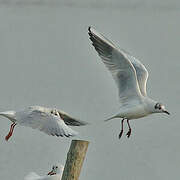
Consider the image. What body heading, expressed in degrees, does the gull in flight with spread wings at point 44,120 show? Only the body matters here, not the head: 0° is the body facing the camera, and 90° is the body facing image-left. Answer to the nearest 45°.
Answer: approximately 270°

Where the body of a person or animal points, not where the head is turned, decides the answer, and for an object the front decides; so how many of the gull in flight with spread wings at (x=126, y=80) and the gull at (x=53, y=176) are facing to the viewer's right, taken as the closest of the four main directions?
2

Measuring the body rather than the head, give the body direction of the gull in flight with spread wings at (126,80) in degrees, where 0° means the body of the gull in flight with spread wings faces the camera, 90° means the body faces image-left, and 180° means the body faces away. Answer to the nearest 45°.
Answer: approximately 270°

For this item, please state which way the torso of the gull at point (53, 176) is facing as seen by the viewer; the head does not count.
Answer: to the viewer's right
